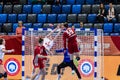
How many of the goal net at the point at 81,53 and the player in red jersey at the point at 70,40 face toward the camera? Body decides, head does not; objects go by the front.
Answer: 1

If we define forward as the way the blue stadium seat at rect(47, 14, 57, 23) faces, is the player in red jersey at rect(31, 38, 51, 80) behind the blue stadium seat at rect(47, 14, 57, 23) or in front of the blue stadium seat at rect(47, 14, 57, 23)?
in front

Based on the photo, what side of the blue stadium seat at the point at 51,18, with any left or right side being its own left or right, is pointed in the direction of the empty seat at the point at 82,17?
left

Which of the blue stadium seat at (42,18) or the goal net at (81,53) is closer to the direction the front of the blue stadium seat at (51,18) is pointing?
the goal net

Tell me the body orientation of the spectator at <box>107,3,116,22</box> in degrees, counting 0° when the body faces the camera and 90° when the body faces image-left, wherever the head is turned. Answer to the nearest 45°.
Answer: approximately 0°

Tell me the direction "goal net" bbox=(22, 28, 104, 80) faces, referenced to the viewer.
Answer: facing the viewer

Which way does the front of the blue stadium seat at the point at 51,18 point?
toward the camera

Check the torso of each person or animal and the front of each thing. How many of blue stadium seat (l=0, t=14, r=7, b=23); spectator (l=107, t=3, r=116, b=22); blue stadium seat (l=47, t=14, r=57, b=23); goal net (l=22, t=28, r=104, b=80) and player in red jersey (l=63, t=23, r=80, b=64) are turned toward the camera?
4

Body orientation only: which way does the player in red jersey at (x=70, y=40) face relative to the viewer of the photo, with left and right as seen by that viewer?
facing away from the viewer and to the left of the viewer
